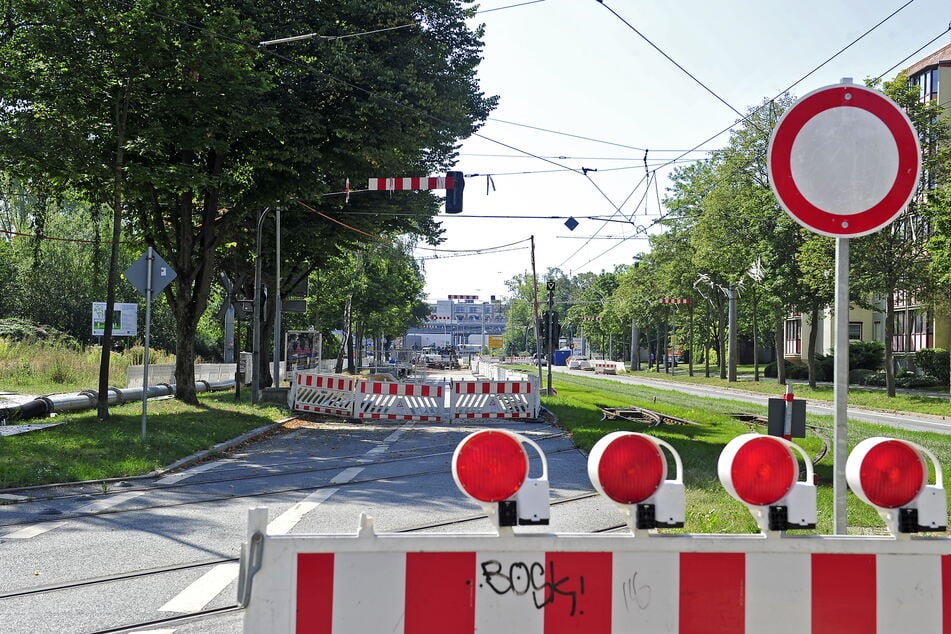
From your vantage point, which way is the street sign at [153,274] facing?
away from the camera

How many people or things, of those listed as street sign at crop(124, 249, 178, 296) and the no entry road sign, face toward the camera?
1

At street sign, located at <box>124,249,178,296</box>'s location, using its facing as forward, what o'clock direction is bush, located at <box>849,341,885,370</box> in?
The bush is roughly at 2 o'clock from the street sign.

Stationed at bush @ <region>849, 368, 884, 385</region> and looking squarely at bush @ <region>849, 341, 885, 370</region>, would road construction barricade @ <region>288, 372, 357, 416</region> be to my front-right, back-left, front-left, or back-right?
back-left

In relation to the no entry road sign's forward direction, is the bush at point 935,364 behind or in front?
behind

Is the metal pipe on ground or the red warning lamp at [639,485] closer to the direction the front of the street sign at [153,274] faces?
the metal pipe on ground

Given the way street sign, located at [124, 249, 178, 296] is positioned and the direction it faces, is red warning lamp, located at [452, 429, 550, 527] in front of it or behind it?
behind

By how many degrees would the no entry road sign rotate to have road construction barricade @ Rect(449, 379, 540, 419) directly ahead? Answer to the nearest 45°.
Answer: approximately 135° to its right

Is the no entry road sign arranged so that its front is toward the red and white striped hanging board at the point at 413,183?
no

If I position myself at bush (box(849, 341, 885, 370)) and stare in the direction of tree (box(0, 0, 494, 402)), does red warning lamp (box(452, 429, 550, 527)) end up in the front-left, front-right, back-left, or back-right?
front-left

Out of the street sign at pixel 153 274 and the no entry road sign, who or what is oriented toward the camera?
the no entry road sign

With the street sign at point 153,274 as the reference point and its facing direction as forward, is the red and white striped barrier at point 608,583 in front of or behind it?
behind

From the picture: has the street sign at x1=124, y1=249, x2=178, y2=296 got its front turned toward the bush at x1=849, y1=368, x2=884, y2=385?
no

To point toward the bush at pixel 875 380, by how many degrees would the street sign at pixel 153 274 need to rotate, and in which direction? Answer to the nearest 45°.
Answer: approximately 45° to its right

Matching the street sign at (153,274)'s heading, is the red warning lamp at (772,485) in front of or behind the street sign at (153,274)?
behind

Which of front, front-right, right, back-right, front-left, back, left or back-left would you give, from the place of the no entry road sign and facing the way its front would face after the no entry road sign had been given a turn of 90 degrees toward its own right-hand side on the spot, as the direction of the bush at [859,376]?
right

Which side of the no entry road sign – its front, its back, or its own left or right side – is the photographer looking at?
front

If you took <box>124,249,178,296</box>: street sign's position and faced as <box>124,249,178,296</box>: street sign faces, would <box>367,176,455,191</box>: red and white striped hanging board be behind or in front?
in front

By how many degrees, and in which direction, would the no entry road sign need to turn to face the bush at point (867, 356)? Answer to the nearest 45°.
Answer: approximately 180°

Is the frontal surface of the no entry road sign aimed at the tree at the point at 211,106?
no
